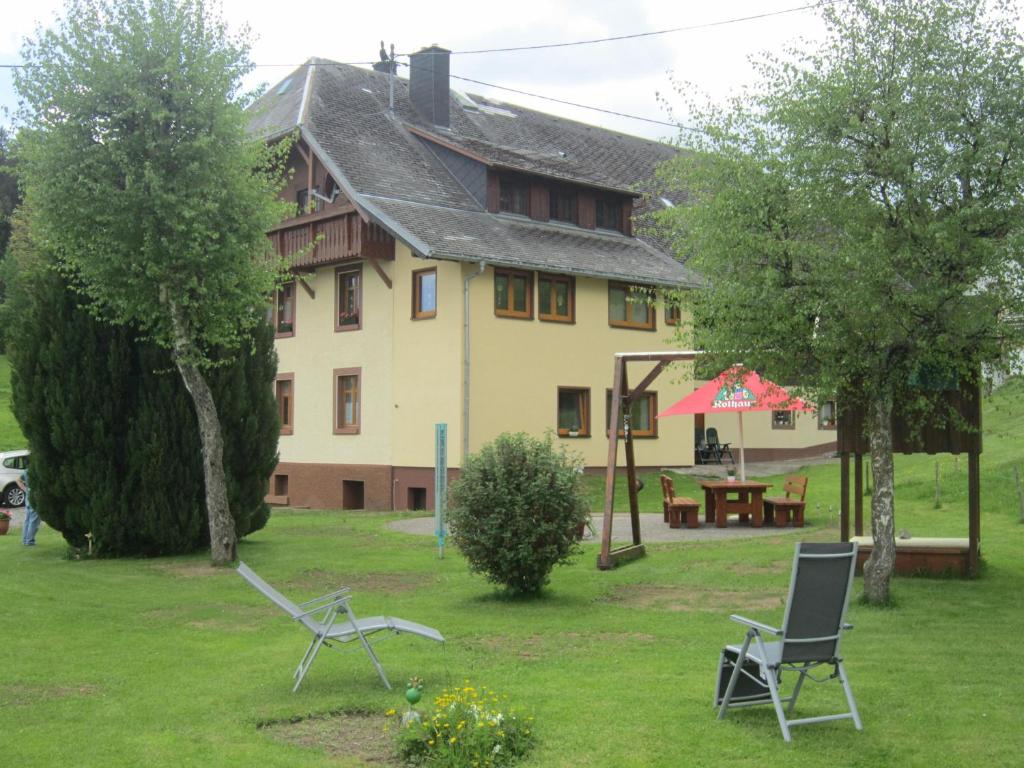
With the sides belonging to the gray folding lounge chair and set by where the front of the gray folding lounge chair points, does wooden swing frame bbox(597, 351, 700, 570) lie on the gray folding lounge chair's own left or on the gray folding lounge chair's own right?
on the gray folding lounge chair's own left

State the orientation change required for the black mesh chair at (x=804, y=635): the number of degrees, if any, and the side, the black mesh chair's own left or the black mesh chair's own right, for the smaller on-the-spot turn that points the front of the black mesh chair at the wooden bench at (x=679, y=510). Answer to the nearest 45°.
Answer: approximately 45° to the black mesh chair's own right

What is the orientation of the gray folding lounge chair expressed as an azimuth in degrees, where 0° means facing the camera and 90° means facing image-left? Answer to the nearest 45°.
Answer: approximately 270°

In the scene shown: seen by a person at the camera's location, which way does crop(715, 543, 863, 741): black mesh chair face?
facing away from the viewer and to the left of the viewer

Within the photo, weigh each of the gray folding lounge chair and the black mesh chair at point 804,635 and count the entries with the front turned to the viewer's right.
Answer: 1

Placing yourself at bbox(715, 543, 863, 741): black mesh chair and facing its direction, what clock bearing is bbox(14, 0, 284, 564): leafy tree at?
The leafy tree is roughly at 12 o'clock from the black mesh chair.

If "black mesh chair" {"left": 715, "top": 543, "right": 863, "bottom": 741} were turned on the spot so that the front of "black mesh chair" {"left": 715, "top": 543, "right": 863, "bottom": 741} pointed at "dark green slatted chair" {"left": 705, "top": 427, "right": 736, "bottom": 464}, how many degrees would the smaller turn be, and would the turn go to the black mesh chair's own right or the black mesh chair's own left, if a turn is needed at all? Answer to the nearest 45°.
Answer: approximately 45° to the black mesh chair's own right

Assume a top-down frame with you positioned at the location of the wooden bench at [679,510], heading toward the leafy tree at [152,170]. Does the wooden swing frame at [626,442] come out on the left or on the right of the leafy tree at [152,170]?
left

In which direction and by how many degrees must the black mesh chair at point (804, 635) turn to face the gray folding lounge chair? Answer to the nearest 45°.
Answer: approximately 45° to its left

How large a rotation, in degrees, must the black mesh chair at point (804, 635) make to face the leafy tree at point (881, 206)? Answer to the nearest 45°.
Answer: approximately 45° to its right

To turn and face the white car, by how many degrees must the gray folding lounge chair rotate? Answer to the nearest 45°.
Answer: approximately 90° to its left

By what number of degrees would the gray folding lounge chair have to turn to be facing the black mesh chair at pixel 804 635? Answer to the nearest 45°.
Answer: approximately 45° to its right

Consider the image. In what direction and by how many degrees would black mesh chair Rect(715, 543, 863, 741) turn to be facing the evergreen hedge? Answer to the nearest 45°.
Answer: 0° — it already faces it

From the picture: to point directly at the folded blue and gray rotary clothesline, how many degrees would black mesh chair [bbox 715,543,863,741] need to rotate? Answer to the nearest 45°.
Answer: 0° — it already faces it
